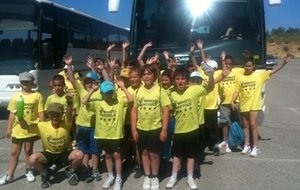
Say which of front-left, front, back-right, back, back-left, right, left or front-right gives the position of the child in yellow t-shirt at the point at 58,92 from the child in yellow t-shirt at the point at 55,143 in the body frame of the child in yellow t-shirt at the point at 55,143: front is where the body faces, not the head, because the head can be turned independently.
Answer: back

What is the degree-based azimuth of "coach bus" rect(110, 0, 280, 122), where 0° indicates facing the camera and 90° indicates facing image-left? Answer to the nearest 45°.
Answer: approximately 0°

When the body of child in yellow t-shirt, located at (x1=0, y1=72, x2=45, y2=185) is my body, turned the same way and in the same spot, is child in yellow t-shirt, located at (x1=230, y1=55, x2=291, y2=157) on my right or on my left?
on my left

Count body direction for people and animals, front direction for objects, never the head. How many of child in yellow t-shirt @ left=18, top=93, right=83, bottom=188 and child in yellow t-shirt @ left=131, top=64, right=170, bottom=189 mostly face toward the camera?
2

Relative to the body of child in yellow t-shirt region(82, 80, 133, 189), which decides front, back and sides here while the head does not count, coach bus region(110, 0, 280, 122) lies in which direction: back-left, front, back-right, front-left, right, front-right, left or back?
back-left

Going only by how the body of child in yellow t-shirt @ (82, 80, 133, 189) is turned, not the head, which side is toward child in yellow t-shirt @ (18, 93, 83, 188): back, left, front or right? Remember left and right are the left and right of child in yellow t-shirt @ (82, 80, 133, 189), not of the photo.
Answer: right

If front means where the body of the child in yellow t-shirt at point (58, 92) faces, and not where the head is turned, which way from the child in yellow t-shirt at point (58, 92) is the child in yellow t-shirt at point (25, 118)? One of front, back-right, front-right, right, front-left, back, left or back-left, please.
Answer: front-right

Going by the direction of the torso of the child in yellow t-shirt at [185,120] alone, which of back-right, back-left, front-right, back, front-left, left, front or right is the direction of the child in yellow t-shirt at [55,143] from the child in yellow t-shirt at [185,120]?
right

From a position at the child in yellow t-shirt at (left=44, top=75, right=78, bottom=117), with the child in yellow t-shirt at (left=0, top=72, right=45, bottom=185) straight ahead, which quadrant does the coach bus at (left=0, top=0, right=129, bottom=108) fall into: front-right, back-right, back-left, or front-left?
back-right
